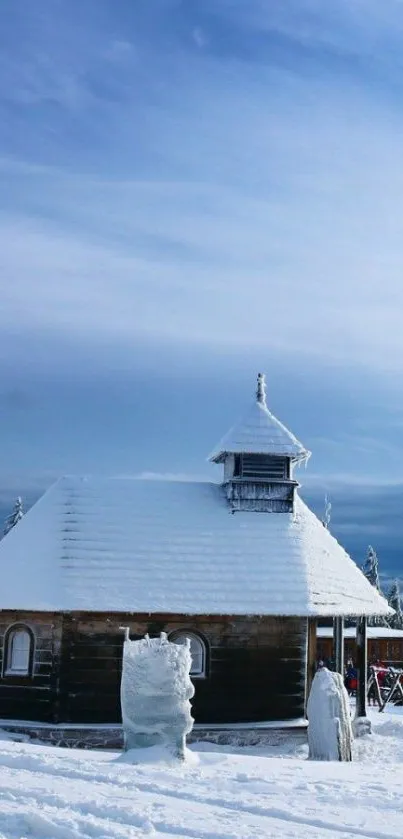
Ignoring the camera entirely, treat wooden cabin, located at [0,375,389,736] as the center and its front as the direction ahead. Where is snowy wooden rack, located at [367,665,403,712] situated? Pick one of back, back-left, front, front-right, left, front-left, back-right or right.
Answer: front-left

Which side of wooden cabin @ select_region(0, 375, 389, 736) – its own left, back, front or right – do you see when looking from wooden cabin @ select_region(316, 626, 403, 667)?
left

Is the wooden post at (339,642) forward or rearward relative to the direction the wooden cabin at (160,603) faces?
forward

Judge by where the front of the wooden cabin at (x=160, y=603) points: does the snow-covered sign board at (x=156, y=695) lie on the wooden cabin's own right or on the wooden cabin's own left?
on the wooden cabin's own right

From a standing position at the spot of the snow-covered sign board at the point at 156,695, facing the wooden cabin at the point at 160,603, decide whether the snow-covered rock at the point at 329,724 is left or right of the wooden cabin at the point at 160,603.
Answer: right
